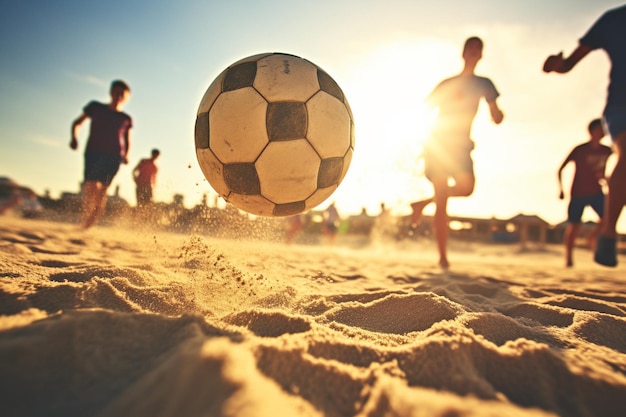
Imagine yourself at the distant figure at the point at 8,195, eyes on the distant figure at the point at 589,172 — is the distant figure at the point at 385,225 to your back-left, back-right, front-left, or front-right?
front-left

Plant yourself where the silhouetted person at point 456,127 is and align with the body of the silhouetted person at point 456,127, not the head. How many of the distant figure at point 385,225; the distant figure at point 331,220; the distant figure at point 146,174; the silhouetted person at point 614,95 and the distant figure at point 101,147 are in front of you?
1

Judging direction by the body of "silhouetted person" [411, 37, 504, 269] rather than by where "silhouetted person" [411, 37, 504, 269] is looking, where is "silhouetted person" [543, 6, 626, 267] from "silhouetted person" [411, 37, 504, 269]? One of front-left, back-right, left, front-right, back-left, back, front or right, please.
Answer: front

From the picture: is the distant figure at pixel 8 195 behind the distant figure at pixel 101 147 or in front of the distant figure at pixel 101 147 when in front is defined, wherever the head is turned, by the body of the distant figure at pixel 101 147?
behind

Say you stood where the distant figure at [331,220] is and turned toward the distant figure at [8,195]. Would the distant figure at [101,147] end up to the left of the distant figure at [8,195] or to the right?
left

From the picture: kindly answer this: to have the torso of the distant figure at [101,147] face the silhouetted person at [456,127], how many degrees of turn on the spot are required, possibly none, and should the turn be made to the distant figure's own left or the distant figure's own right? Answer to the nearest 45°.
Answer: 0° — they already face them

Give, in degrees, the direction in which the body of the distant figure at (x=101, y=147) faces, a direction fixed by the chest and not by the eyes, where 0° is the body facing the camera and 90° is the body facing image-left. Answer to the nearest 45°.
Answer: approximately 315°

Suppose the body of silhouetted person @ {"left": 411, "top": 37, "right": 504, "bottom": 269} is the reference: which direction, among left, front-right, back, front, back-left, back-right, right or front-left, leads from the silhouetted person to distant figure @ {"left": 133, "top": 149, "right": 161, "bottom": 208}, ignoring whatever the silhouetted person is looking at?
back-right

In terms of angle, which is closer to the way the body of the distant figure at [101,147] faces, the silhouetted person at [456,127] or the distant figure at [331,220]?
the silhouetted person

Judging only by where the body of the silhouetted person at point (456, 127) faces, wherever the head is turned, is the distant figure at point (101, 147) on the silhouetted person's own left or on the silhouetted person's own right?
on the silhouetted person's own right

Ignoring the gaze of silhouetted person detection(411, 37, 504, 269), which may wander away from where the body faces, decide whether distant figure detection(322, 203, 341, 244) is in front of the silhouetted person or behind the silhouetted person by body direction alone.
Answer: behind

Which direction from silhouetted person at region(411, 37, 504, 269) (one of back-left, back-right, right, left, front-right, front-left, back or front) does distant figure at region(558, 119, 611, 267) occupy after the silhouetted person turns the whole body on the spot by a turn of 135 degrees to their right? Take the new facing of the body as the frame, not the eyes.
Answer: back-right

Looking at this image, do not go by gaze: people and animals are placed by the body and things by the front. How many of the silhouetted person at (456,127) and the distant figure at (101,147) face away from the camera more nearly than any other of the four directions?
0

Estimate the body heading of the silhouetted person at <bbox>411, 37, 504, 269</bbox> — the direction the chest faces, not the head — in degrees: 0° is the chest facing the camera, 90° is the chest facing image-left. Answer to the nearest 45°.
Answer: approximately 315°

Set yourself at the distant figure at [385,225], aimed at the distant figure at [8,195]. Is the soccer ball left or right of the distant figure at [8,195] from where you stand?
left
